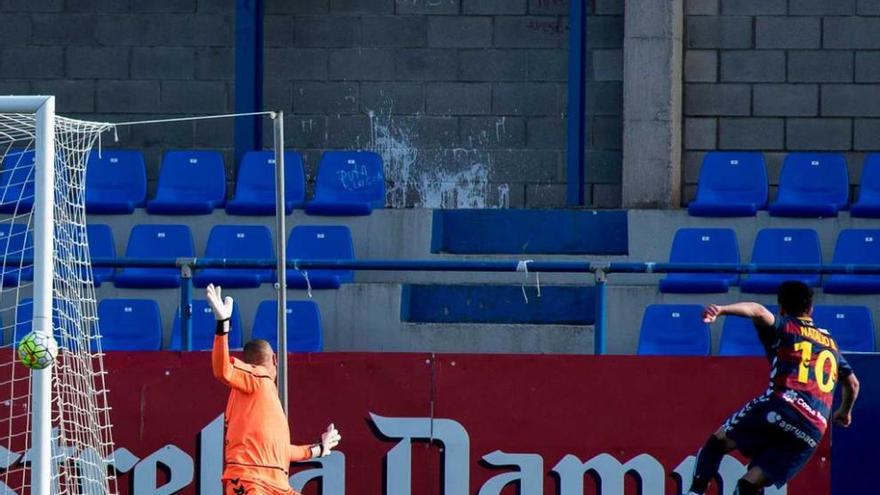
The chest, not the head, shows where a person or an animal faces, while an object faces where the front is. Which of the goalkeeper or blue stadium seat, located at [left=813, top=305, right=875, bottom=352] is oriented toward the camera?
the blue stadium seat

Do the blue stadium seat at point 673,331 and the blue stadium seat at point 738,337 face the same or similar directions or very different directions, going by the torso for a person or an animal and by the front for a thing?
same or similar directions

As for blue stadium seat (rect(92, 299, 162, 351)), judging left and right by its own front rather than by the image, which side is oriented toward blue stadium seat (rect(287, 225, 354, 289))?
left

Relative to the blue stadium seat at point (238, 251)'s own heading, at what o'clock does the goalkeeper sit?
The goalkeeper is roughly at 12 o'clock from the blue stadium seat.

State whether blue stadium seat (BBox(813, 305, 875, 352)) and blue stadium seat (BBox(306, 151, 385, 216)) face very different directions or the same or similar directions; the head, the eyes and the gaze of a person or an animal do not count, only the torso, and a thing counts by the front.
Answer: same or similar directions

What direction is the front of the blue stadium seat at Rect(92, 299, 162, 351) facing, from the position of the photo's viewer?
facing the viewer

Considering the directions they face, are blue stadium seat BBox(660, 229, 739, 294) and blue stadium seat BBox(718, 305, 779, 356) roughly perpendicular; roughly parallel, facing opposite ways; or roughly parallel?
roughly parallel

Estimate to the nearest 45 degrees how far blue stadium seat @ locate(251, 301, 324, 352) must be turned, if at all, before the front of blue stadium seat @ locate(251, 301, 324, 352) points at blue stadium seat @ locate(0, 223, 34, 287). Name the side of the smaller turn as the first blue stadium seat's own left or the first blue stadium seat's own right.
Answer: approximately 90° to the first blue stadium seat's own right

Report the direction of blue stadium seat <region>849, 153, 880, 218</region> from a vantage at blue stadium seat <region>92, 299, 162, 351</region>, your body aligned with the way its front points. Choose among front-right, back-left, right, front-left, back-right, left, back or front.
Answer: left

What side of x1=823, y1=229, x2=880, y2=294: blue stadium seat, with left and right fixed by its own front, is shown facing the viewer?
front

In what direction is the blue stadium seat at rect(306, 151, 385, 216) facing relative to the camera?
toward the camera

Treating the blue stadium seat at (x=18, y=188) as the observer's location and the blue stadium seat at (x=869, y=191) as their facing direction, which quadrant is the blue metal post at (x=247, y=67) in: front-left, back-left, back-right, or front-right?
front-left

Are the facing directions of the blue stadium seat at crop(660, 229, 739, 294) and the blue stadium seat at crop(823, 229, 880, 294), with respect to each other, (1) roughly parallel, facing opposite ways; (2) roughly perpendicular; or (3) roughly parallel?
roughly parallel

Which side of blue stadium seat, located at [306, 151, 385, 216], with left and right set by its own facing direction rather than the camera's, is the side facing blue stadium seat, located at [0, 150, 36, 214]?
right

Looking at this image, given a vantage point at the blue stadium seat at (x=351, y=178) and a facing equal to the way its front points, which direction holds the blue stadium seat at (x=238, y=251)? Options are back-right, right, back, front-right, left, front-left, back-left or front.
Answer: front-right

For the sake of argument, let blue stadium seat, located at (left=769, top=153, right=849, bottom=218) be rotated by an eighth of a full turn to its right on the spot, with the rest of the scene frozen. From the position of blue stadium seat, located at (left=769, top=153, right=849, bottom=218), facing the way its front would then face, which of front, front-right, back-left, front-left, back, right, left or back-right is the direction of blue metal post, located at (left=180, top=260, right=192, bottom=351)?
front

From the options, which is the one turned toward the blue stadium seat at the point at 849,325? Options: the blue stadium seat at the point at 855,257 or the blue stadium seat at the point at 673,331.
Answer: the blue stadium seat at the point at 855,257

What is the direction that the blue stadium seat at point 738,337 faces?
toward the camera
